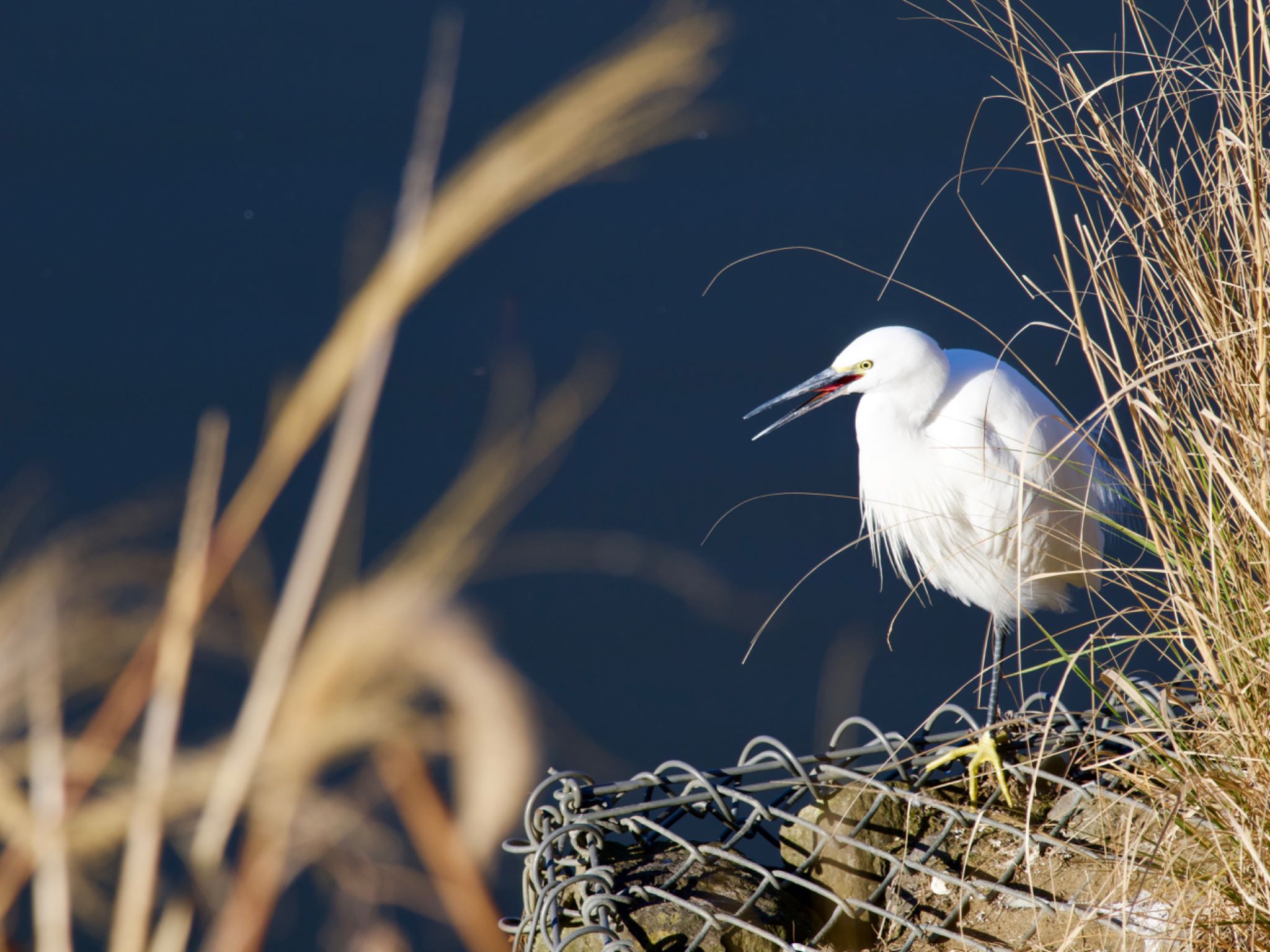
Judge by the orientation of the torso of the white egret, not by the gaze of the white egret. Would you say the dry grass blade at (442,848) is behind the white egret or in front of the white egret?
in front

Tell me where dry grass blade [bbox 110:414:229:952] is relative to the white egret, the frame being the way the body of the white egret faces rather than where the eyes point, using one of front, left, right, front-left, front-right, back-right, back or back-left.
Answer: front-left

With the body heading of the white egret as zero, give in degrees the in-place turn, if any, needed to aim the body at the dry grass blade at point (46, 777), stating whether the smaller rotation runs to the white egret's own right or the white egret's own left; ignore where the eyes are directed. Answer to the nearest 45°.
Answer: approximately 45° to the white egret's own left

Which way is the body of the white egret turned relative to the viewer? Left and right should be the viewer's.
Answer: facing the viewer and to the left of the viewer
